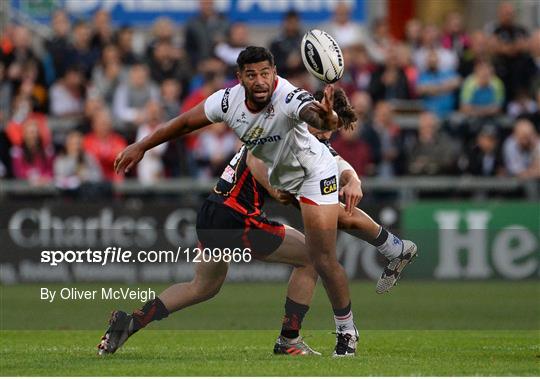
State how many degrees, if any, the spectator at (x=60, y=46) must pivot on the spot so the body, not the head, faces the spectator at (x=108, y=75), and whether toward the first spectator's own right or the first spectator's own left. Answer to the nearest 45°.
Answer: approximately 45° to the first spectator's own left

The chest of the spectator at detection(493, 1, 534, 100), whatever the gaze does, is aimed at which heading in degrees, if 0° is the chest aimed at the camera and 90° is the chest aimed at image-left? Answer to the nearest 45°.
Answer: approximately 0°

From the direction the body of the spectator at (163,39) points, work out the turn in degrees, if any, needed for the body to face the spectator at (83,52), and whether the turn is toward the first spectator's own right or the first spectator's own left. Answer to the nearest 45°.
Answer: approximately 90° to the first spectator's own right

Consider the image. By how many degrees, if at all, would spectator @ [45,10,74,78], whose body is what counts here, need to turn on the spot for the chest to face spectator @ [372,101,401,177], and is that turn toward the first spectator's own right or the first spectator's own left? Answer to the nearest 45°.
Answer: approximately 45° to the first spectator's own left

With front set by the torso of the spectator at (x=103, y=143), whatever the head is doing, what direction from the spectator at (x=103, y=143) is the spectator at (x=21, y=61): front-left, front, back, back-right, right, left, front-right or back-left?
back-right

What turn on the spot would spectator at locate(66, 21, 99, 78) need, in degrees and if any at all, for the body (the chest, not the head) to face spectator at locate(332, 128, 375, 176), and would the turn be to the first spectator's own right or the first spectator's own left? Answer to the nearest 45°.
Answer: approximately 45° to the first spectator's own left
